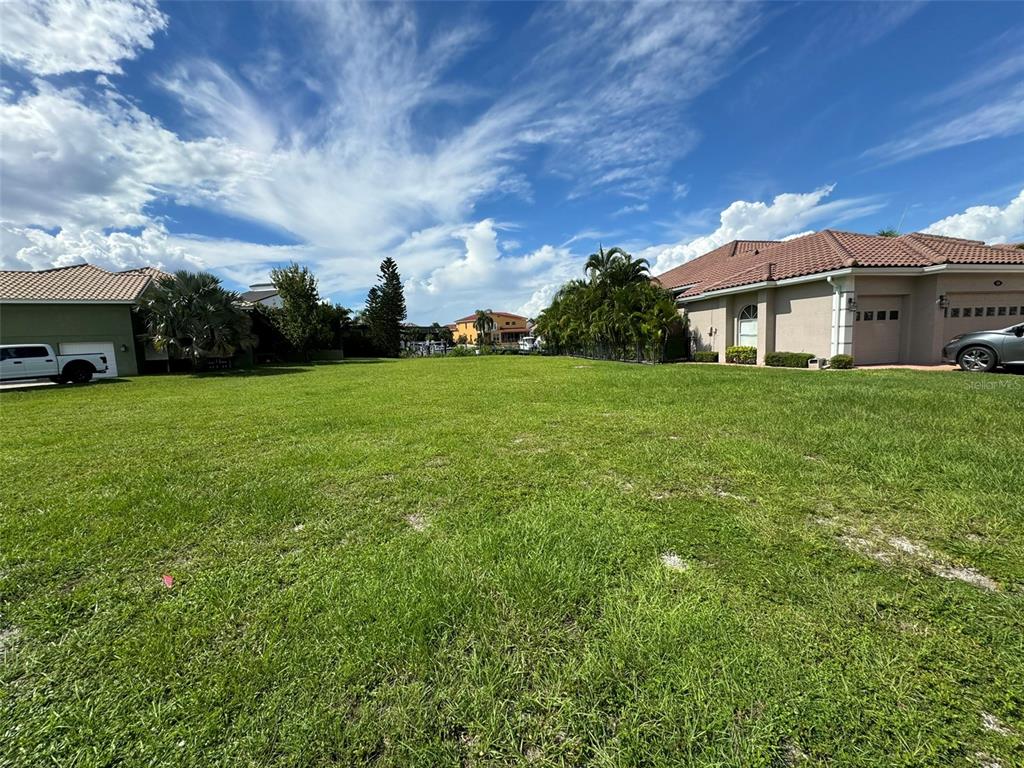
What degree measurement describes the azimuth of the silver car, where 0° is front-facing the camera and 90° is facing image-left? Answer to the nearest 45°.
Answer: approximately 90°

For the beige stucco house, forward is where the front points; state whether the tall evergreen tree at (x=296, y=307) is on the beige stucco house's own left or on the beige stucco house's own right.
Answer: on the beige stucco house's own right

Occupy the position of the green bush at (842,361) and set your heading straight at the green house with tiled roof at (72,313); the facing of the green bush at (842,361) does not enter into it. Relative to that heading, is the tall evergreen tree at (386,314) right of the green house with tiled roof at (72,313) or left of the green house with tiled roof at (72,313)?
right

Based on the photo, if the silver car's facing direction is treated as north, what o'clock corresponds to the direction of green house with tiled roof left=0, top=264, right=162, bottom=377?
The green house with tiled roof is roughly at 11 o'clock from the silver car.

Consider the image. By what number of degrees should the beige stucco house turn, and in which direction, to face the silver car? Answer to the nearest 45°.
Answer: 0° — it already faces it
